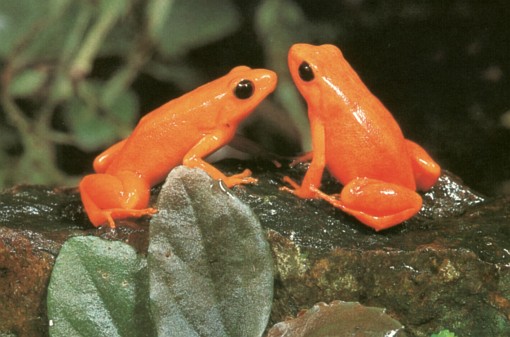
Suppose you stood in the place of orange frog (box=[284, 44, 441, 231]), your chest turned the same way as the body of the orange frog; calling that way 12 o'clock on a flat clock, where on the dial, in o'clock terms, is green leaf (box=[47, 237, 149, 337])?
The green leaf is roughly at 9 o'clock from the orange frog.

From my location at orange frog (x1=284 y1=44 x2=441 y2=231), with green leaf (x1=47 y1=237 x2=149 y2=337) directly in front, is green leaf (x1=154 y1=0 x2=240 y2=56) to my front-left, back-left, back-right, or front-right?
back-right

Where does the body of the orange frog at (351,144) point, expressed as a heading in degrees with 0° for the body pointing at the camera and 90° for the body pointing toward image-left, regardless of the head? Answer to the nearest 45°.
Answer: approximately 135°

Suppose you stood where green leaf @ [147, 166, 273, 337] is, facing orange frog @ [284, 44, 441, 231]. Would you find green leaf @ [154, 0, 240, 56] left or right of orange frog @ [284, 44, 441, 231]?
left

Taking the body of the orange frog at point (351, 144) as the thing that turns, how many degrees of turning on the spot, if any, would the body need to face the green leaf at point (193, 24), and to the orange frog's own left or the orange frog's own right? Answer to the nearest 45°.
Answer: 0° — it already faces it
